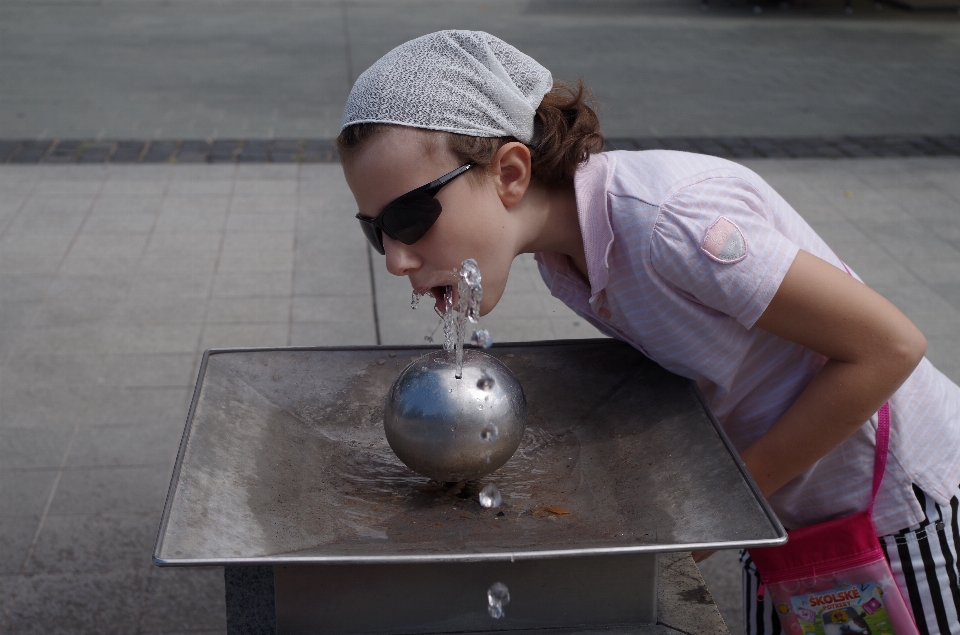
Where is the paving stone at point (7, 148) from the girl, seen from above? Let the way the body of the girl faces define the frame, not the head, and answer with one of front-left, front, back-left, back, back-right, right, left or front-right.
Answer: front-right

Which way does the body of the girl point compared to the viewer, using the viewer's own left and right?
facing to the left of the viewer

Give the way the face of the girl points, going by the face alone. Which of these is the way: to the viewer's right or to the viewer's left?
to the viewer's left
